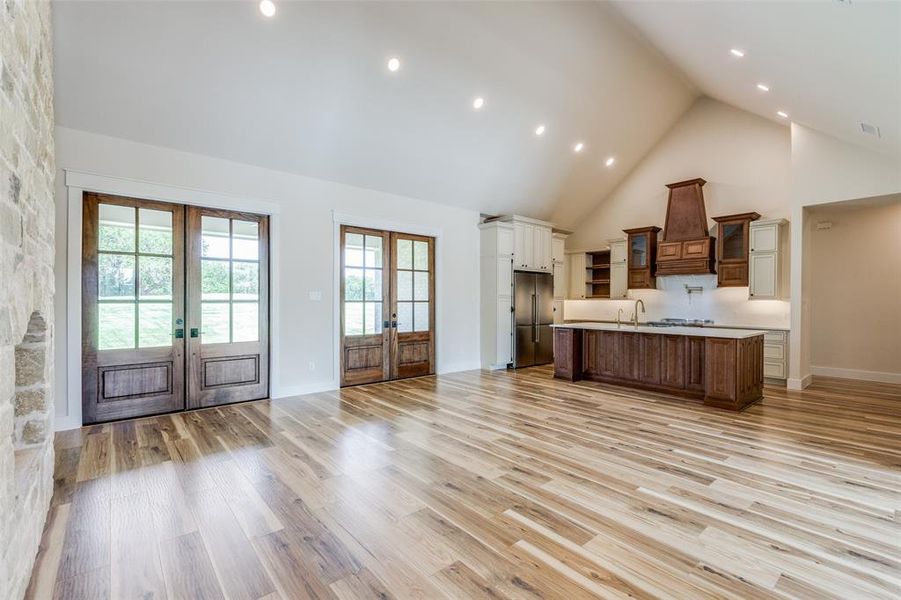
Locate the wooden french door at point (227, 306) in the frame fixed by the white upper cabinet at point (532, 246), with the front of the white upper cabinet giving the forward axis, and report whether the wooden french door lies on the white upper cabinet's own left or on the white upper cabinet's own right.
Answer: on the white upper cabinet's own right

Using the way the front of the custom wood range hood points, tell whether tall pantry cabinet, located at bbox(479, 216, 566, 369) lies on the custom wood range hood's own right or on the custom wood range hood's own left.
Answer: on the custom wood range hood's own right

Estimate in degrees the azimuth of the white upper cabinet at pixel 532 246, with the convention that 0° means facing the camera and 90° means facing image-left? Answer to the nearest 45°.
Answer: approximately 315°

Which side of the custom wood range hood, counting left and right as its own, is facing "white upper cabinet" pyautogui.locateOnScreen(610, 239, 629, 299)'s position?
right

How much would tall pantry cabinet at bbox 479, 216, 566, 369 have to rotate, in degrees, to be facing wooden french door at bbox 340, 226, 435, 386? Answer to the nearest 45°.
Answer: approximately 90° to its right

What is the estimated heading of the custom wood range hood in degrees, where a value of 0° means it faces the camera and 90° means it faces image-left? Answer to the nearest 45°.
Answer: approximately 0°

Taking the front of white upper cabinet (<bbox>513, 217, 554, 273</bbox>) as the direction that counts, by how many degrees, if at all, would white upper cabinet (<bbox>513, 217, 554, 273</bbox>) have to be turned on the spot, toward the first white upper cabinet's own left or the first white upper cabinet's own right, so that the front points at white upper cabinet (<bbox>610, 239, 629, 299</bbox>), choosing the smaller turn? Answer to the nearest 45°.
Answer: approximately 45° to the first white upper cabinet's own left

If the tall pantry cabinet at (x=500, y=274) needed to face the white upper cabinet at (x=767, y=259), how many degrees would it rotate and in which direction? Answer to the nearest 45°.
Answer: approximately 45° to its left

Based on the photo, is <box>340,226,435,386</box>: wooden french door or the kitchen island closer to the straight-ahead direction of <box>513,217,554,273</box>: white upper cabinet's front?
the kitchen island

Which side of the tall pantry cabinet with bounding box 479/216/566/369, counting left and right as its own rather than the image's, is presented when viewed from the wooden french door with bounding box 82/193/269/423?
right

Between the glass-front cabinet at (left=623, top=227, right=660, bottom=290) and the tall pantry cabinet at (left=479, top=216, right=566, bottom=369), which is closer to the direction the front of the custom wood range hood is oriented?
the tall pantry cabinet
